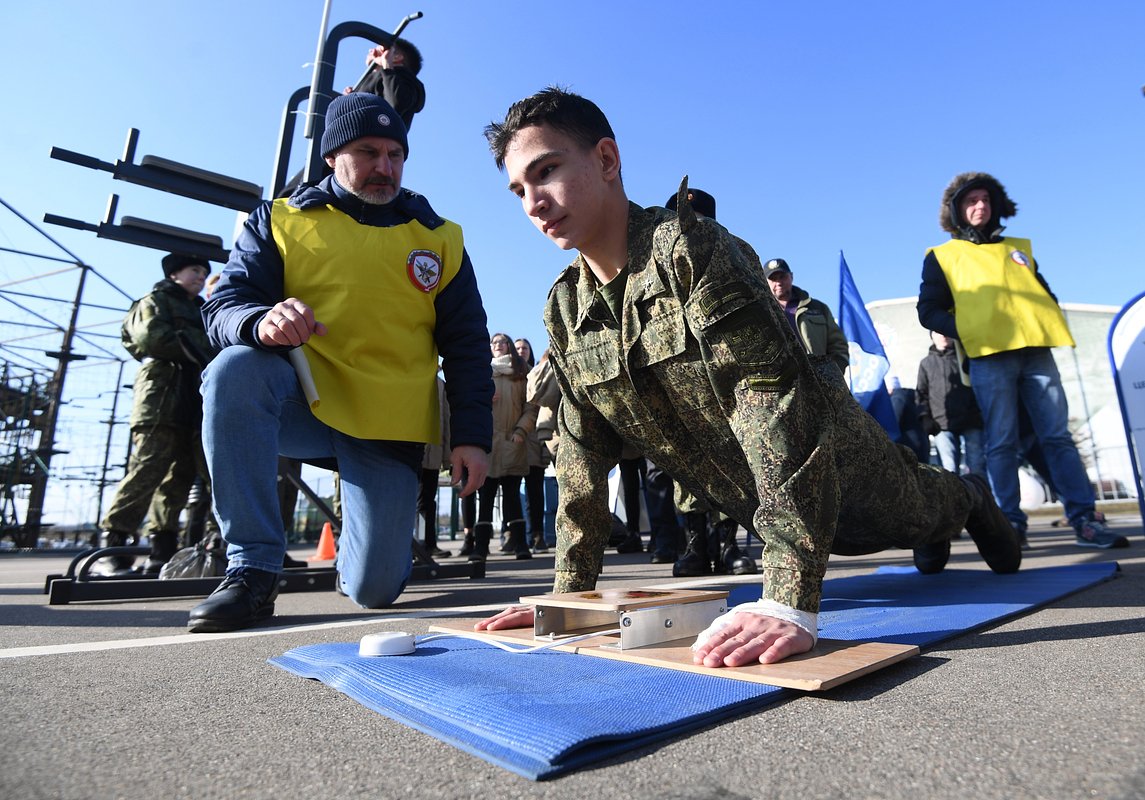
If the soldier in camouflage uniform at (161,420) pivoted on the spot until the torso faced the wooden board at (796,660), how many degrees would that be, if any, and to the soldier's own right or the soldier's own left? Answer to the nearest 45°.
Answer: approximately 90° to the soldier's own right

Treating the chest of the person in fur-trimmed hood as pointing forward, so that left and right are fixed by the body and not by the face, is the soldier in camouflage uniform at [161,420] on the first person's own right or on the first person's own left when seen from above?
on the first person's own right

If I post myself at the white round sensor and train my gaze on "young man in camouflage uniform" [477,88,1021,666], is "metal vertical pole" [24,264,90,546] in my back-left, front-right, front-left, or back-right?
back-left

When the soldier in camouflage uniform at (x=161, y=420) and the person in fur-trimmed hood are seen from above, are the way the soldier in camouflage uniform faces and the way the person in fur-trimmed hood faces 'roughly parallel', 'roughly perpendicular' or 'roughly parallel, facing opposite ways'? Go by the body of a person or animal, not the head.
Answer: roughly perpendicular

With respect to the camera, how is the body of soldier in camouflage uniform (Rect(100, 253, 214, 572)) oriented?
to the viewer's right

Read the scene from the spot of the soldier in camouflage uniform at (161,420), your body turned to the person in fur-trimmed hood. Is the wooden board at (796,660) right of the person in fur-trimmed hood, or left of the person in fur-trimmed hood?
right

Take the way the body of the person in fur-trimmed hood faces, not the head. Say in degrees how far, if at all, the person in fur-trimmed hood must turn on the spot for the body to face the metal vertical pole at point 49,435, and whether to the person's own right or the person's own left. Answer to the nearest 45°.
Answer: approximately 135° to the person's own right

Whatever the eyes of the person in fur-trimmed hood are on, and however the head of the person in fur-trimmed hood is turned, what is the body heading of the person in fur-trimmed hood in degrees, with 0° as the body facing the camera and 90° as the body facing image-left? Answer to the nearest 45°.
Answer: approximately 315°

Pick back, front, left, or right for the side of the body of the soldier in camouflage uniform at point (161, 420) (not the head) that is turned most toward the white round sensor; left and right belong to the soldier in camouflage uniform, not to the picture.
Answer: right

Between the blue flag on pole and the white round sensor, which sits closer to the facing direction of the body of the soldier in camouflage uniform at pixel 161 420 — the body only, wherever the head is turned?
the blue flag on pole
